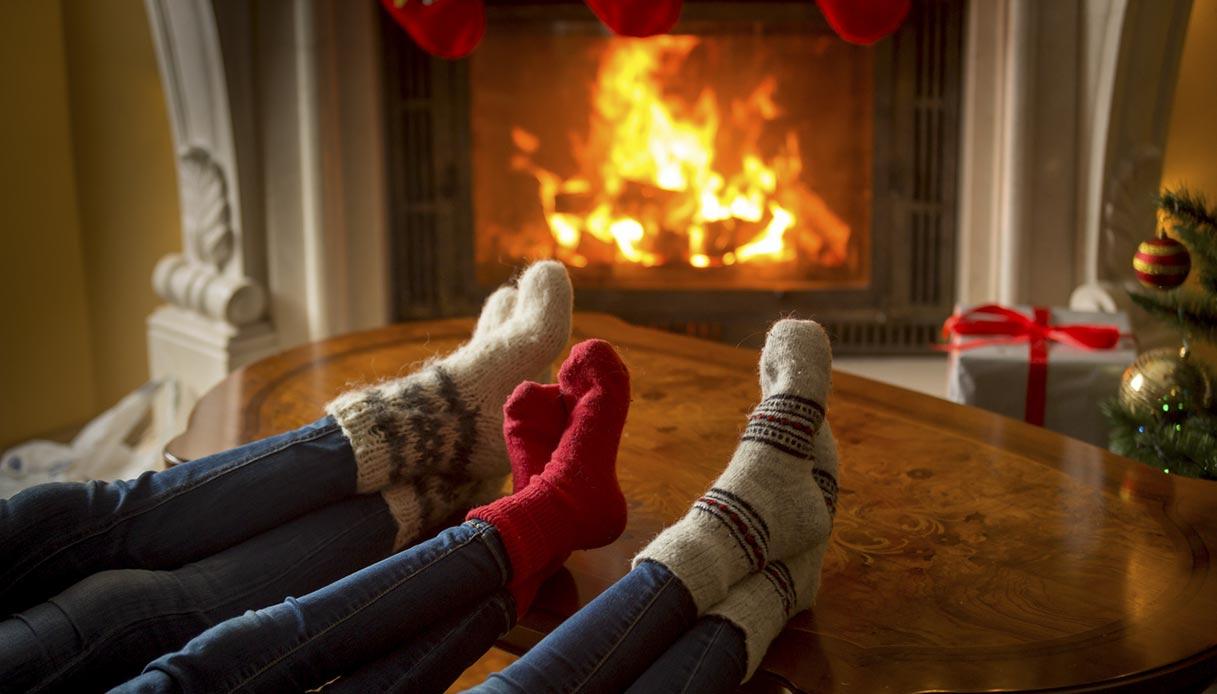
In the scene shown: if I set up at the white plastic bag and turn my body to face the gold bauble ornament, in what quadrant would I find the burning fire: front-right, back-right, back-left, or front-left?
front-left

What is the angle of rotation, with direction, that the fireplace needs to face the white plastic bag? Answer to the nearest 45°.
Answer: approximately 90° to its right

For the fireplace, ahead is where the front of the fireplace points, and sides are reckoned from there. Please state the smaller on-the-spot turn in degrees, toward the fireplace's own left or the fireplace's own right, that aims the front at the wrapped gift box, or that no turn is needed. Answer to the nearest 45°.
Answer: approximately 45° to the fireplace's own left

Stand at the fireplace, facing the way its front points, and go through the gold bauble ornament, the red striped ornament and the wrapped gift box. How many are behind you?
0

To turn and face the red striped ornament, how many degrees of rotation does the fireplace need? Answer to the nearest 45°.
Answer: approximately 45° to its left

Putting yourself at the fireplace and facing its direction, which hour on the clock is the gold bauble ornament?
The gold bauble ornament is roughly at 11 o'clock from the fireplace.

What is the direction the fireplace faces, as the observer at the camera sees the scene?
facing the viewer

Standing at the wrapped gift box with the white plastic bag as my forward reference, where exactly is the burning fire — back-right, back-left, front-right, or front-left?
front-right

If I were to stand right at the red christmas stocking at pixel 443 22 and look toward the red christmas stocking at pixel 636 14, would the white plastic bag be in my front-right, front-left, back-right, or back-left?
back-right
